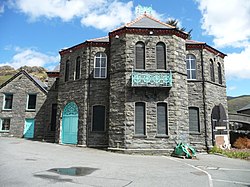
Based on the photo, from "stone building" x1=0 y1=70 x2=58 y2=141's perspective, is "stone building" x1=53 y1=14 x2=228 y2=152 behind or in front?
in front

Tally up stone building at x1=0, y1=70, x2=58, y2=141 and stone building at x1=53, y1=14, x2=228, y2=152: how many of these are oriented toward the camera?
2

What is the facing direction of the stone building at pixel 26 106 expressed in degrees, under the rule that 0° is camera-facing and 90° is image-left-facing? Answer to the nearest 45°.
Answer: approximately 0°

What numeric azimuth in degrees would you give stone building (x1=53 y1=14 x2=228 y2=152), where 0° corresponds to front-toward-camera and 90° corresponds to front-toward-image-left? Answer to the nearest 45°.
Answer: approximately 0°

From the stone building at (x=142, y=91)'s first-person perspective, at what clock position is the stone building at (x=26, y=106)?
the stone building at (x=26, y=106) is roughly at 4 o'clock from the stone building at (x=142, y=91).
